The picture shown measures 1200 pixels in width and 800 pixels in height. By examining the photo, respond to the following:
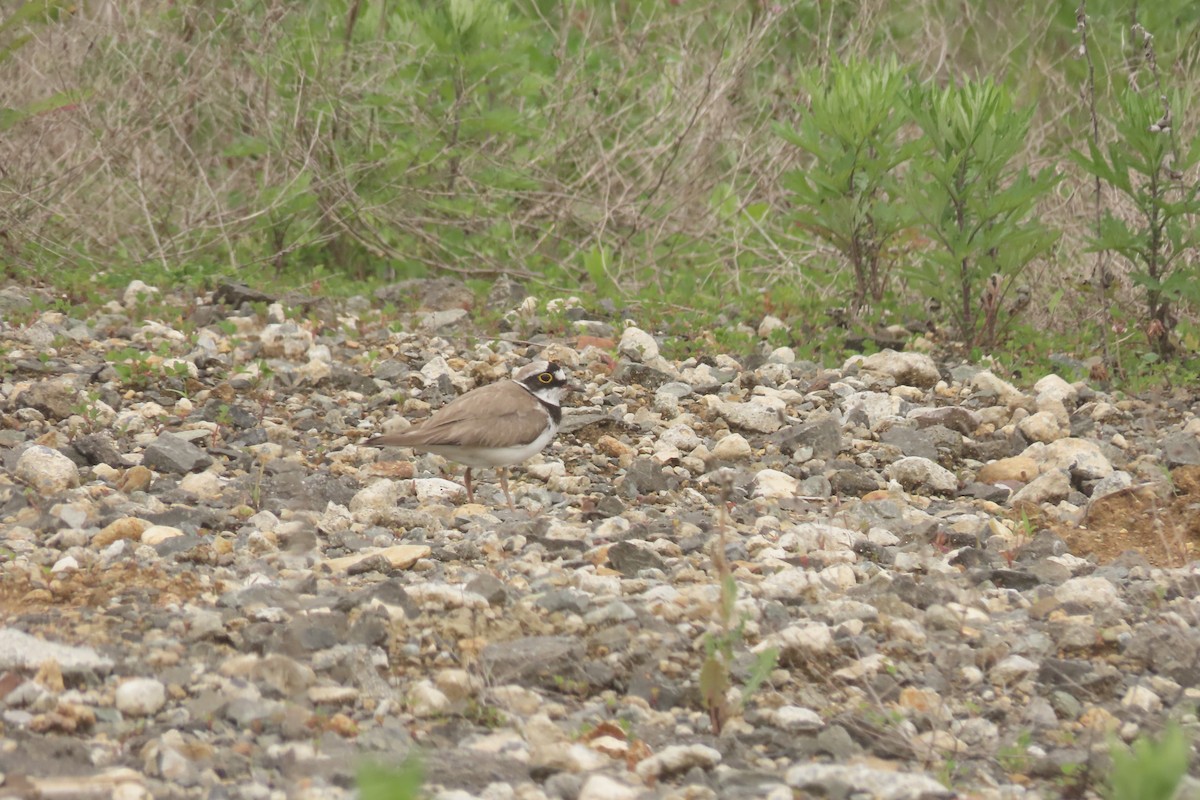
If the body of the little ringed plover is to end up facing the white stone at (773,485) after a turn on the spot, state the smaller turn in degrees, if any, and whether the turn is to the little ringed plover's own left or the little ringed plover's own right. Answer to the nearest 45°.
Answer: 0° — it already faces it

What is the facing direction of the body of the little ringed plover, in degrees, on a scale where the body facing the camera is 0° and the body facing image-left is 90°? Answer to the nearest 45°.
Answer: approximately 270°

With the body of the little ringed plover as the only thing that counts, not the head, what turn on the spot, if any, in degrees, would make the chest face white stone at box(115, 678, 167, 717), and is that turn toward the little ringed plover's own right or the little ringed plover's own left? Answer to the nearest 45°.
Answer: approximately 90° to the little ringed plover's own right

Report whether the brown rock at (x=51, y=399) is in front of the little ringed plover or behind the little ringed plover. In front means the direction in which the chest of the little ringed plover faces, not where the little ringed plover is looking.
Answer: behind

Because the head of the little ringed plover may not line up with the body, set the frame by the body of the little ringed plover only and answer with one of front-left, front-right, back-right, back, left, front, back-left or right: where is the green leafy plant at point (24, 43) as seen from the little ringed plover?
back-left

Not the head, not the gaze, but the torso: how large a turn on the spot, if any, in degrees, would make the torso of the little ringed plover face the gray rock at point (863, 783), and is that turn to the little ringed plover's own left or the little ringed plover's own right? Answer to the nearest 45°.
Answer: approximately 90° to the little ringed plover's own right

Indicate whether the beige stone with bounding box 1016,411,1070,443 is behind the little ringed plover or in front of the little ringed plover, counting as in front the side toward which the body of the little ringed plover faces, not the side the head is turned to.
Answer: in front

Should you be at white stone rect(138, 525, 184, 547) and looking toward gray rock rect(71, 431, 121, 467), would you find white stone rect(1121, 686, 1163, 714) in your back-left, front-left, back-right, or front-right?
back-right

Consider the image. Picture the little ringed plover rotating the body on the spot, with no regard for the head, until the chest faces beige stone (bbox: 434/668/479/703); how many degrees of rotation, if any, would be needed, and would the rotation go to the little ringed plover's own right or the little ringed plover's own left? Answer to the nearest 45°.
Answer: approximately 90° to the little ringed plover's own right

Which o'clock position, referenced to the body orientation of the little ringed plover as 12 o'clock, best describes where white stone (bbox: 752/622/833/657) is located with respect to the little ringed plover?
The white stone is roughly at 2 o'clock from the little ringed plover.

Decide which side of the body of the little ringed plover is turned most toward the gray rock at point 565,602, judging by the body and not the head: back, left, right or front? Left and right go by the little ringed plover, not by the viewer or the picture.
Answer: right

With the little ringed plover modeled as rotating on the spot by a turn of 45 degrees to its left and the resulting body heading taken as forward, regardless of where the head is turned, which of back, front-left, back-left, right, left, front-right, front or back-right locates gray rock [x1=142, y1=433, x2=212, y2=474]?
back-left

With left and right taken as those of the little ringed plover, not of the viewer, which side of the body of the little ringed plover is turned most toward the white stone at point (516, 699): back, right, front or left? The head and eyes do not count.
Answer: right

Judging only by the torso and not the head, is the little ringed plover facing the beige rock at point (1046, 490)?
yes

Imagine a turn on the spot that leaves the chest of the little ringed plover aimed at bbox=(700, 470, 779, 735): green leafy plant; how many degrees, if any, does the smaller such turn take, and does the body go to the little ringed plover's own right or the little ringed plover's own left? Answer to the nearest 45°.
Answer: approximately 90° to the little ringed plover's own right

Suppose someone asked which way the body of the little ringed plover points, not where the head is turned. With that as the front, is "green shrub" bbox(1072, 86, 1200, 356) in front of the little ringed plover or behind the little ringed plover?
in front

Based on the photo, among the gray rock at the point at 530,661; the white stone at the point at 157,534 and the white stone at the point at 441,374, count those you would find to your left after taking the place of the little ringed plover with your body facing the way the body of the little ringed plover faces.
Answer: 1
